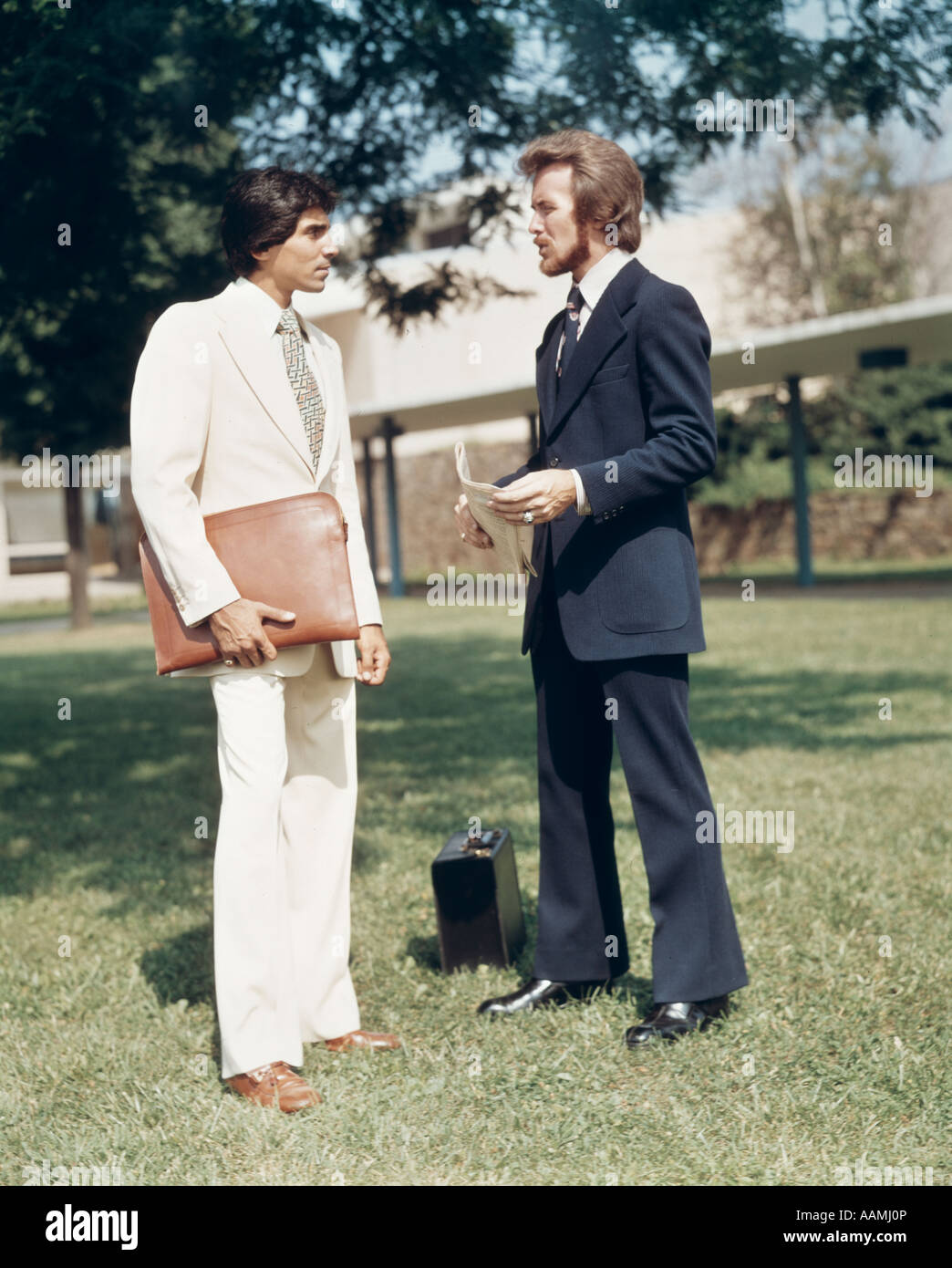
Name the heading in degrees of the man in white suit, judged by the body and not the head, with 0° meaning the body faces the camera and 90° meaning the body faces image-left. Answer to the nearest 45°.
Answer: approximately 315°

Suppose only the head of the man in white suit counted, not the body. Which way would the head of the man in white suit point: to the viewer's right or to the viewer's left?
to the viewer's right

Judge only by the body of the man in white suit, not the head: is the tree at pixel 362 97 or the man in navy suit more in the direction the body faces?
the man in navy suit

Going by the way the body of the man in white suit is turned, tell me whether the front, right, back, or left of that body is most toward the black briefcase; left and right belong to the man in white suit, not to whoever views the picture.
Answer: left

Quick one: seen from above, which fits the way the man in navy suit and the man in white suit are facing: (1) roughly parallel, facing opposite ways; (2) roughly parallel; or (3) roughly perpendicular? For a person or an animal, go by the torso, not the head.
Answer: roughly perpendicular

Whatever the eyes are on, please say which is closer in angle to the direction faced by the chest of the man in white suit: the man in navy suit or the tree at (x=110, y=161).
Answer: the man in navy suit

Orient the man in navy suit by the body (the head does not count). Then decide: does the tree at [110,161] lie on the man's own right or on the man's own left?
on the man's own right

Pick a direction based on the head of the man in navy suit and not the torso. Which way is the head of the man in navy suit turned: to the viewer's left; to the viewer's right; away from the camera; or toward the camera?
to the viewer's left

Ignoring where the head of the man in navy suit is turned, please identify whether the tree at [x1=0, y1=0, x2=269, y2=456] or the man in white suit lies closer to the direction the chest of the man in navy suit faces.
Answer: the man in white suit

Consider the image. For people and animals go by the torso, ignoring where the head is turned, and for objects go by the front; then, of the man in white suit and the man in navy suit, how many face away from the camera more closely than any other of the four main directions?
0
